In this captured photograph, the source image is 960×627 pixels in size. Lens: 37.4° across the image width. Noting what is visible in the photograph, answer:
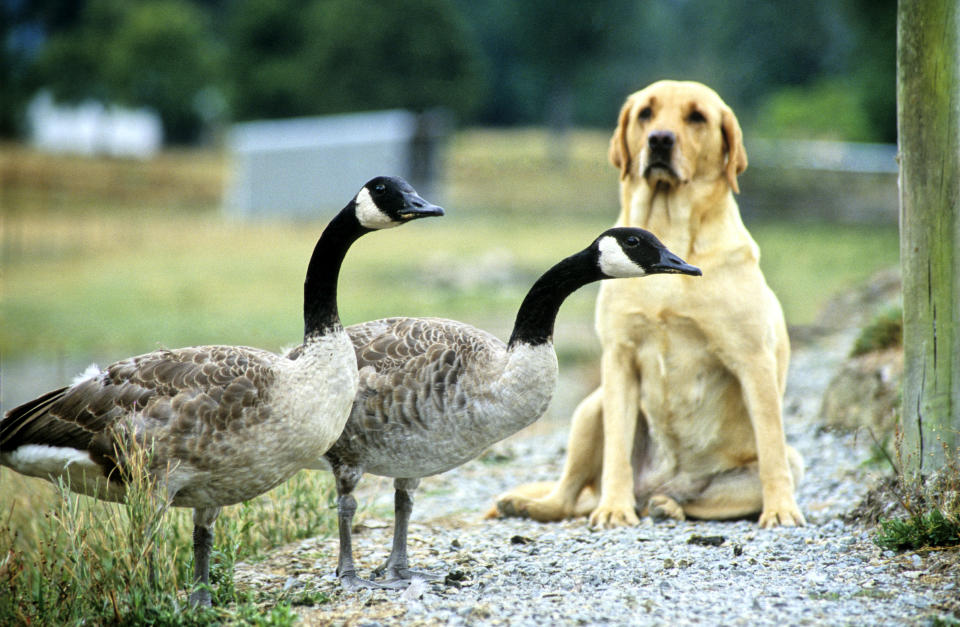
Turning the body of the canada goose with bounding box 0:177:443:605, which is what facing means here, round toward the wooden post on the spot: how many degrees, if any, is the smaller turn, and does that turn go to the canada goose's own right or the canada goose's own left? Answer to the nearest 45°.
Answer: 0° — it already faces it

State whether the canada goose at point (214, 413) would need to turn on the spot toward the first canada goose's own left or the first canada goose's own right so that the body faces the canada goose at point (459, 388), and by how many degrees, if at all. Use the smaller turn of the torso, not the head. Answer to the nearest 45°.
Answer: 0° — it already faces it

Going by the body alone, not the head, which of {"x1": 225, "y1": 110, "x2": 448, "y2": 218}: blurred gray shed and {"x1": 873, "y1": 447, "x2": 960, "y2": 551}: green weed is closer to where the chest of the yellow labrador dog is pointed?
the green weed

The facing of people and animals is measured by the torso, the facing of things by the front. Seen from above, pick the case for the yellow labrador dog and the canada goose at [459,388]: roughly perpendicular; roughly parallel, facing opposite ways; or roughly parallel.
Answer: roughly perpendicular

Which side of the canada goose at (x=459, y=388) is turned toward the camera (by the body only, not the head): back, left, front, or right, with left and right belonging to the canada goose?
right

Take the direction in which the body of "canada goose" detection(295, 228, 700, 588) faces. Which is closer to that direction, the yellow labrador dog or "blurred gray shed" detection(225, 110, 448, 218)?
the yellow labrador dog

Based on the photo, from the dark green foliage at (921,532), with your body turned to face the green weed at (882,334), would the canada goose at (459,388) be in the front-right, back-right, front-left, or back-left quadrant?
back-left

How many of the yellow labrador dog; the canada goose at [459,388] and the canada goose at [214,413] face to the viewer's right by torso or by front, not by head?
2

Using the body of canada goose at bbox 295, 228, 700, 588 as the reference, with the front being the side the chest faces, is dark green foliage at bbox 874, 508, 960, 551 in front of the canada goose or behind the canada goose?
in front

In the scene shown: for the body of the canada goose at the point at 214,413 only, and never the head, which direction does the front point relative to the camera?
to the viewer's right
